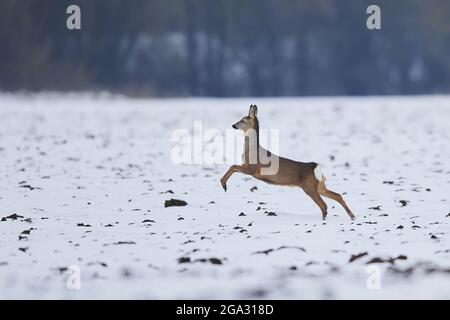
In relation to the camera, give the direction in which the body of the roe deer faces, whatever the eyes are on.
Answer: to the viewer's left
